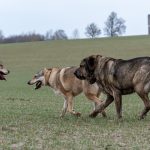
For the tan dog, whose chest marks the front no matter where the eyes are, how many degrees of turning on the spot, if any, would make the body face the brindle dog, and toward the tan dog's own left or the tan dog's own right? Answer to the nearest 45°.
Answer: approximately 135° to the tan dog's own left

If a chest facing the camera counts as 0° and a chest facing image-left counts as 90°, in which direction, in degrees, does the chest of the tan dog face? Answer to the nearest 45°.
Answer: approximately 90°

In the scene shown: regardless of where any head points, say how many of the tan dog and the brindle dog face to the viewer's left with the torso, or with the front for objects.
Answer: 2

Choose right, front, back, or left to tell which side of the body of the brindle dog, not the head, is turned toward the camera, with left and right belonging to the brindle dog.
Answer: left

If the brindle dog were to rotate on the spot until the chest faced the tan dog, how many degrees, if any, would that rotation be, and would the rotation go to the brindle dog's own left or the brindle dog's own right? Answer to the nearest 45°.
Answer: approximately 45° to the brindle dog's own right
